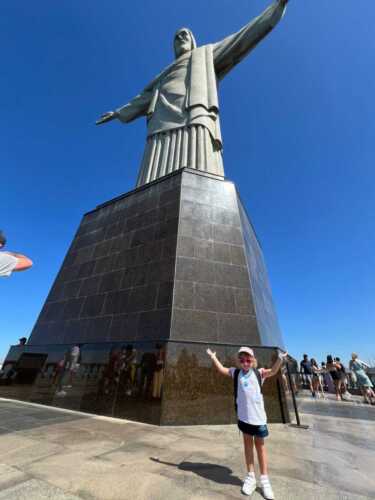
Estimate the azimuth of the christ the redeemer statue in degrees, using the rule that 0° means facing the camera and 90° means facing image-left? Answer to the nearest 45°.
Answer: approximately 45°

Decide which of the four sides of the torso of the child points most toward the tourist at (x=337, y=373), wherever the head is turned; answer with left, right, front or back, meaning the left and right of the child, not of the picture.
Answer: back

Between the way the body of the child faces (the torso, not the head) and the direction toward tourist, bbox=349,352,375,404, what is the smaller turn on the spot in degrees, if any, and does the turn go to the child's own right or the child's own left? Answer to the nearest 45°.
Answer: approximately 135° to the child's own left

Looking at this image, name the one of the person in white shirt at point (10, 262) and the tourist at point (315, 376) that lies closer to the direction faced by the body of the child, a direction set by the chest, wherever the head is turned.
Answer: the person in white shirt

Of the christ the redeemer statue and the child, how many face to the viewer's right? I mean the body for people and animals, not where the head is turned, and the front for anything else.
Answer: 0

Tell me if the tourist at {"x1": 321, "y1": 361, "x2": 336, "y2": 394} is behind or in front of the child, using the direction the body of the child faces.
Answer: behind

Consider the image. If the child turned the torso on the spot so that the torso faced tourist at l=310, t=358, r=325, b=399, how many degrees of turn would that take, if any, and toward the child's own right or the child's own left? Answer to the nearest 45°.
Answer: approximately 180°
